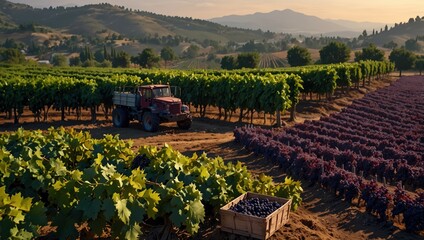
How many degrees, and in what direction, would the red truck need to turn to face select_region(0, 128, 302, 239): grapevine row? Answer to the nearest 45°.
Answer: approximately 45° to its right

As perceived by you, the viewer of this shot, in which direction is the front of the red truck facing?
facing the viewer and to the right of the viewer

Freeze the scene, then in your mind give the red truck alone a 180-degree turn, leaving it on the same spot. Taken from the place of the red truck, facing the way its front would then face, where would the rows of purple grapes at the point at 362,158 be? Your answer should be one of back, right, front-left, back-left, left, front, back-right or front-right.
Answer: back

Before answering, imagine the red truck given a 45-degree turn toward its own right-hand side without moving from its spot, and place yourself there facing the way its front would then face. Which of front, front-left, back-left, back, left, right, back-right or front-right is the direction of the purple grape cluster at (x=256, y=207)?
front

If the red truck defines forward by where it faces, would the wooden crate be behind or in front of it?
in front
